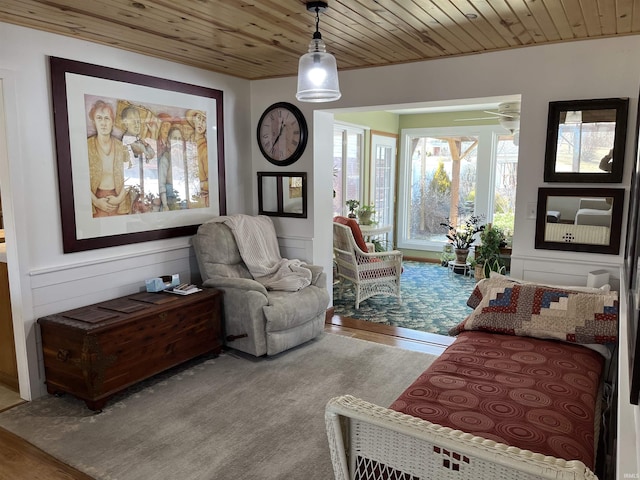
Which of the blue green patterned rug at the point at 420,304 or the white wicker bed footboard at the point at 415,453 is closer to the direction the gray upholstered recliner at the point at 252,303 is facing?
the white wicker bed footboard

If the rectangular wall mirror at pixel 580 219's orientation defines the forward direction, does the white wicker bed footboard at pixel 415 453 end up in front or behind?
in front

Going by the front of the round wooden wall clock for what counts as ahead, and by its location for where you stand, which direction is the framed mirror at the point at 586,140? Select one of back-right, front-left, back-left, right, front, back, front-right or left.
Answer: left

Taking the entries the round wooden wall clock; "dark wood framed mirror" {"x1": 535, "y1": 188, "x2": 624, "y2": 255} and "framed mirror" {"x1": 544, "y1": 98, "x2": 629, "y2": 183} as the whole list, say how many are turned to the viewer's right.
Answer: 0

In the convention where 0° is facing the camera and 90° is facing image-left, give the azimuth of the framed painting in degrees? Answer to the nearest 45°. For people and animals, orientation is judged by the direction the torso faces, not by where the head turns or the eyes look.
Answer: approximately 315°

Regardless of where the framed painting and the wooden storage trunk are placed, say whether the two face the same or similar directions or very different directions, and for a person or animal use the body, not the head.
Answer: same or similar directions

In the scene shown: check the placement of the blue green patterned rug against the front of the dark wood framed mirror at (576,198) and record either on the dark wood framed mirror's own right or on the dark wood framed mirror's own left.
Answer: on the dark wood framed mirror's own right

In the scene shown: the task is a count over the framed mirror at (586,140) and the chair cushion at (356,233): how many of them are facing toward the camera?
1

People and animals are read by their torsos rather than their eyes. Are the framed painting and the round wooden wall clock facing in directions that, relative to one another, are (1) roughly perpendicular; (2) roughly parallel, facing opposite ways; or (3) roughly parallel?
roughly perpendicular

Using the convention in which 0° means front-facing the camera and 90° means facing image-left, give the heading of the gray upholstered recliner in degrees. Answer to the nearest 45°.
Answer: approximately 315°

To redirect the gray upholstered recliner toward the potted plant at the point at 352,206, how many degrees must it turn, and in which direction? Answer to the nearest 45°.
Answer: approximately 90° to its left

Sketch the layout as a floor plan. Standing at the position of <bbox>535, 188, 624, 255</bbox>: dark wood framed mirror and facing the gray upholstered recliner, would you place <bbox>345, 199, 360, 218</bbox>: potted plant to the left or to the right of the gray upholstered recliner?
right
